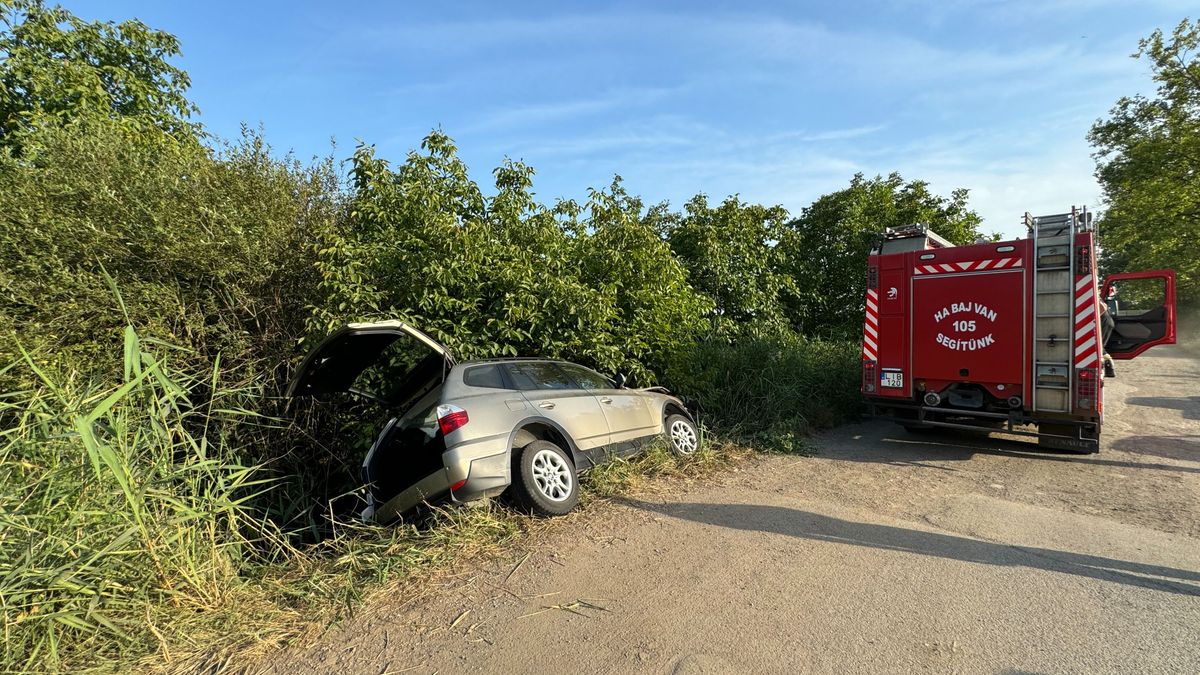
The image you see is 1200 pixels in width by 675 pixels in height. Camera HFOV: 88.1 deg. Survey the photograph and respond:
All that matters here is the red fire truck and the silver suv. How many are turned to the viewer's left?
0

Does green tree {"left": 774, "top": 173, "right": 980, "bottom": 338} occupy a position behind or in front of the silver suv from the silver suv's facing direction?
in front

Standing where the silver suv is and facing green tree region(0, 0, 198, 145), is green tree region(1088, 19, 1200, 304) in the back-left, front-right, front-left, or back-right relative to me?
back-right

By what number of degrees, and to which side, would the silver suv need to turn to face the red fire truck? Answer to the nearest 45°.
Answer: approximately 45° to its right

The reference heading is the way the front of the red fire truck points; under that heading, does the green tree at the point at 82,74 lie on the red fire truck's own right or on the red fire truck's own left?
on the red fire truck's own left

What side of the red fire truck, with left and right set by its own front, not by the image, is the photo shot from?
back

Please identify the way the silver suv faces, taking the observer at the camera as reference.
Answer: facing away from the viewer and to the right of the viewer

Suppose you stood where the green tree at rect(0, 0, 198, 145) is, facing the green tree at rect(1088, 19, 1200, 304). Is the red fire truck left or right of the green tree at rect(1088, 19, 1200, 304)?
right

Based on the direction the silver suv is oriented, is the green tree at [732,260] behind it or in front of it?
in front
